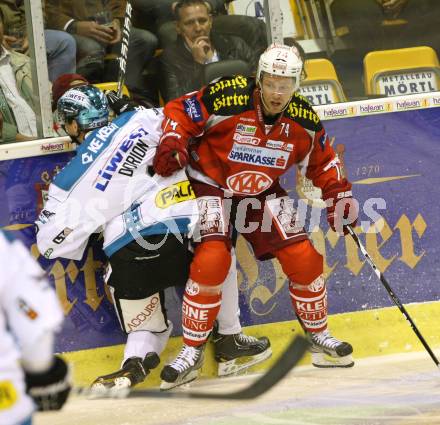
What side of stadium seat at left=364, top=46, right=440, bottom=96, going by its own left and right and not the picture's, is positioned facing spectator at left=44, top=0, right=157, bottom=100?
right

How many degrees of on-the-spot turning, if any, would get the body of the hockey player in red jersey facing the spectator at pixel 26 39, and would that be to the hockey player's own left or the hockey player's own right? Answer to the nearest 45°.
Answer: approximately 135° to the hockey player's own right

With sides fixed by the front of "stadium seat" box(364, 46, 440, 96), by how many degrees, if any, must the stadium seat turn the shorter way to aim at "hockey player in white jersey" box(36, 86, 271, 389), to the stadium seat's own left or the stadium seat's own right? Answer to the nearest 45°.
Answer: approximately 45° to the stadium seat's own right

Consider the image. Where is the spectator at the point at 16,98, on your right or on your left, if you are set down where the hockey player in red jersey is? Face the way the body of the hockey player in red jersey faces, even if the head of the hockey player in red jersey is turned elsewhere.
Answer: on your right

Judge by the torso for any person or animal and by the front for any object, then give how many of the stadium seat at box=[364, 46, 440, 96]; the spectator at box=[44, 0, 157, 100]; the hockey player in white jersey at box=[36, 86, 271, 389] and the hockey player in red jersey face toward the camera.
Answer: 3

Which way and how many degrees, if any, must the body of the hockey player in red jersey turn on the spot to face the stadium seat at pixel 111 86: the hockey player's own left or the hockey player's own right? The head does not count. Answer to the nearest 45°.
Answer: approximately 135° to the hockey player's own right

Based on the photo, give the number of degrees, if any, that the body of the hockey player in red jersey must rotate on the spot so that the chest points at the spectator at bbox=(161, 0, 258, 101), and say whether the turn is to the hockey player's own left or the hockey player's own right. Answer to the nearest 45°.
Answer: approximately 180°

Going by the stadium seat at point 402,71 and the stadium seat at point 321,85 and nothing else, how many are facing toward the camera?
2

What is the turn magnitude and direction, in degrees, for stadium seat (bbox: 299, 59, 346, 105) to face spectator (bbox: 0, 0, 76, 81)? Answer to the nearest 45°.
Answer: approximately 90° to its right

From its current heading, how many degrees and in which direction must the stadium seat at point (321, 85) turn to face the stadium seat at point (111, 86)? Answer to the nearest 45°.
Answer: approximately 90° to its right
